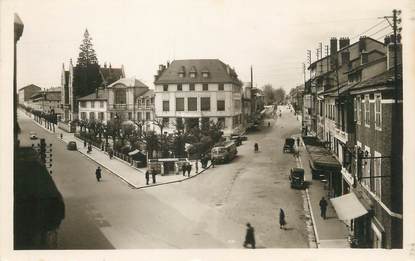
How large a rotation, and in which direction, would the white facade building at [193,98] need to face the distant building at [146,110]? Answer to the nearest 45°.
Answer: approximately 90° to its right

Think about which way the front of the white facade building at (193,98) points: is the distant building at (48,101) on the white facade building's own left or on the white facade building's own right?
on the white facade building's own right

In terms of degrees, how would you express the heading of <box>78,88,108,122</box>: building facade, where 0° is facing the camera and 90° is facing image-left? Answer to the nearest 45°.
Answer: approximately 45°

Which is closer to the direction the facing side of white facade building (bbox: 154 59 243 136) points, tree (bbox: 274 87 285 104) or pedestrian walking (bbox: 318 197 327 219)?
the pedestrian walking
